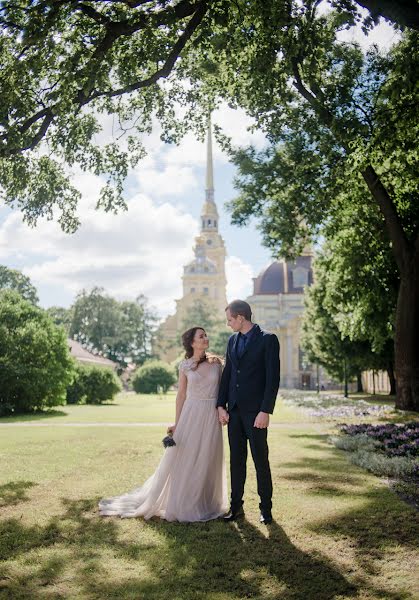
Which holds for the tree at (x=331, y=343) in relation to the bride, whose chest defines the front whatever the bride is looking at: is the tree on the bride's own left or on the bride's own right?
on the bride's own left

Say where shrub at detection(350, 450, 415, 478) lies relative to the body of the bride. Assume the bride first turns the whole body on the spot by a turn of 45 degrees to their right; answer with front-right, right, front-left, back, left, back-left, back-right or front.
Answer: back-left

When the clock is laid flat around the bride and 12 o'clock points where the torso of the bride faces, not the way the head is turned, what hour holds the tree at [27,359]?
The tree is roughly at 7 o'clock from the bride.

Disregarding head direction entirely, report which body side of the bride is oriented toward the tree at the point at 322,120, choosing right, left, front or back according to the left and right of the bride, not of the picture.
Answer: left

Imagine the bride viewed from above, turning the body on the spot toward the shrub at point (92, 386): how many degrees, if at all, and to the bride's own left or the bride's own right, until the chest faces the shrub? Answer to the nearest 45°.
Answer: approximately 135° to the bride's own left

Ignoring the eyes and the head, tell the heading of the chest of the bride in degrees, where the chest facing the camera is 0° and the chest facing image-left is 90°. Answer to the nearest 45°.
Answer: approximately 315°
